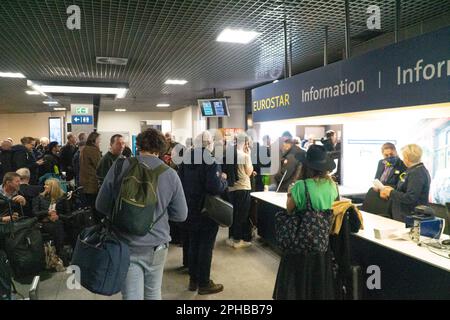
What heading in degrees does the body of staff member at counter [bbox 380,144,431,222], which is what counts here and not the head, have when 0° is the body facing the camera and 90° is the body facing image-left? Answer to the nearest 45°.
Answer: approximately 90°

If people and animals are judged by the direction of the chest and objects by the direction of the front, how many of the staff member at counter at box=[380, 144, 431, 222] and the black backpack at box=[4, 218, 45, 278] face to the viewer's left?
1

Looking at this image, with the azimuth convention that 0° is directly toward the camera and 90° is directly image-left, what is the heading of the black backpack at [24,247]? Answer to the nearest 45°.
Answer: approximately 0°

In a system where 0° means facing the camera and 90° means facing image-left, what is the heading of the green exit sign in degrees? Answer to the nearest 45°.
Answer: approximately 0°

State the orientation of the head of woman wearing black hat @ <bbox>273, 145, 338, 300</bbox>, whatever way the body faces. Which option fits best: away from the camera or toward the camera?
away from the camera
